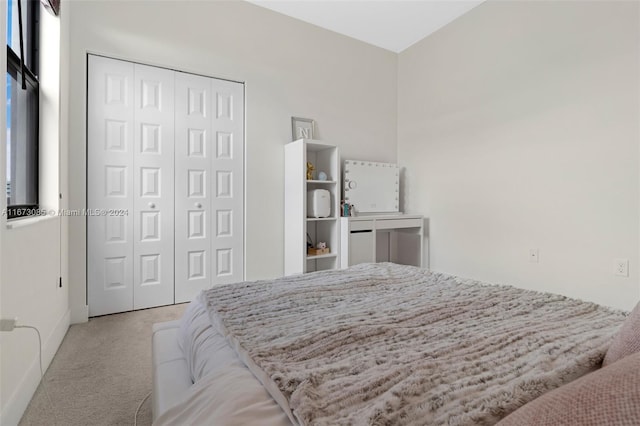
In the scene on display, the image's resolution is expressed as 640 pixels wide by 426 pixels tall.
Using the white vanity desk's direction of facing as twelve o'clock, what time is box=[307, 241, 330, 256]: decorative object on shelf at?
The decorative object on shelf is roughly at 4 o'clock from the white vanity desk.

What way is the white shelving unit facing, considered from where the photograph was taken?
facing the viewer and to the right of the viewer

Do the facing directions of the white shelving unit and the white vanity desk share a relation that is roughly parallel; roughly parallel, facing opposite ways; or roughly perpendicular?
roughly parallel

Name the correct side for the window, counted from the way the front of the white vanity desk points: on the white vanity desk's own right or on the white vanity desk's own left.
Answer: on the white vanity desk's own right

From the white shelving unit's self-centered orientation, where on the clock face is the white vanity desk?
The white vanity desk is roughly at 10 o'clock from the white shelving unit.

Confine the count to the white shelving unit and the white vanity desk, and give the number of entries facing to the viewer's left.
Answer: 0

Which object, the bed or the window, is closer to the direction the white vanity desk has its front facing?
the bed
